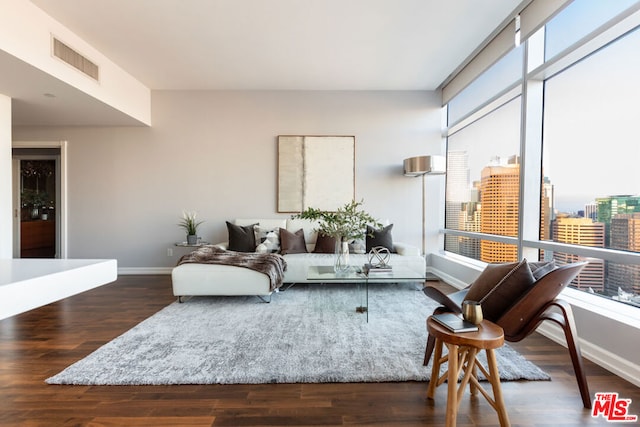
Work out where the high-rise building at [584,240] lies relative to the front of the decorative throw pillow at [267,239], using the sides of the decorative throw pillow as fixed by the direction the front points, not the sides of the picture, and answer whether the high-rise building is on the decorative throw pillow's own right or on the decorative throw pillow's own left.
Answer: on the decorative throw pillow's own left

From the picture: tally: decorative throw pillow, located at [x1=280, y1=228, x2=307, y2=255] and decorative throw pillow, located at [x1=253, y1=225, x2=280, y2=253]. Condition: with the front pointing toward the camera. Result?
2

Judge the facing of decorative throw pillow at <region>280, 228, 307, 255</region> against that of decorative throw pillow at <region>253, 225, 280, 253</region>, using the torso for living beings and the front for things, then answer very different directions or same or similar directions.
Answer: same or similar directions

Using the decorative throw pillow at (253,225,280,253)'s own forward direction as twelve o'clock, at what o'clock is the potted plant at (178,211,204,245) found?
The potted plant is roughly at 4 o'clock from the decorative throw pillow.

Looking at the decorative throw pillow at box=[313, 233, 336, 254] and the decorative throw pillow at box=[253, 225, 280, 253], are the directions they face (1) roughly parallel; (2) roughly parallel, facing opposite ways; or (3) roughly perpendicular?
roughly parallel

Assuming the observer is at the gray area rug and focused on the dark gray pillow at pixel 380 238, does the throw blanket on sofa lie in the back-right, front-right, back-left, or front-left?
front-left

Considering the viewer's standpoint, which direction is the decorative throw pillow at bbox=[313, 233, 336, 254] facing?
facing the viewer

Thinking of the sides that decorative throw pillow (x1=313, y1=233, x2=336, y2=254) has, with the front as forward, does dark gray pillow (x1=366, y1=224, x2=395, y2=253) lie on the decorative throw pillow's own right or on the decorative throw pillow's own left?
on the decorative throw pillow's own left

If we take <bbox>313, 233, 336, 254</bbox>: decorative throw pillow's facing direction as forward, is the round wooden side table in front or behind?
in front

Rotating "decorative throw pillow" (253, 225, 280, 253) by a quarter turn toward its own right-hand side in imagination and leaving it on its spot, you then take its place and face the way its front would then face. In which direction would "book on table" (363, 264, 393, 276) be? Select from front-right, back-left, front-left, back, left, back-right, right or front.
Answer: back-left

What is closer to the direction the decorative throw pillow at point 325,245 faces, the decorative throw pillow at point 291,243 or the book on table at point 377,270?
the book on table

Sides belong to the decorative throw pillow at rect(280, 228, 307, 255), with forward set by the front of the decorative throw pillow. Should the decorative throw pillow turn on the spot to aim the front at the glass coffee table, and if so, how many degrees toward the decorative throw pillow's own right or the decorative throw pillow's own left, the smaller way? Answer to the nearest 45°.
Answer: approximately 45° to the decorative throw pillow's own left

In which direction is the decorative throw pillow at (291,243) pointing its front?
toward the camera
